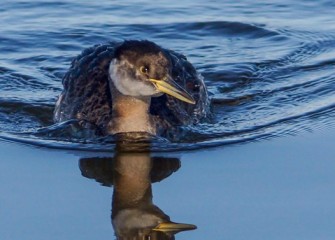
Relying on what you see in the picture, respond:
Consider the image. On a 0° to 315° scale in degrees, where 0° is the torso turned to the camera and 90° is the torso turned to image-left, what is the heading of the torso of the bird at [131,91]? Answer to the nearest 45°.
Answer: approximately 0°
